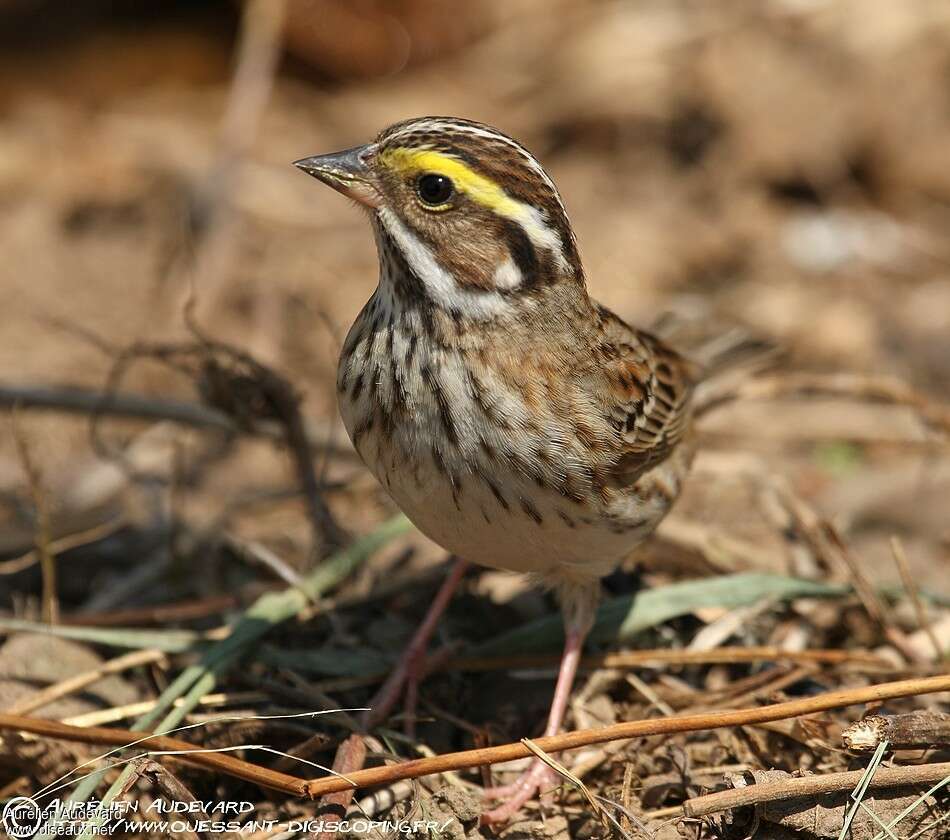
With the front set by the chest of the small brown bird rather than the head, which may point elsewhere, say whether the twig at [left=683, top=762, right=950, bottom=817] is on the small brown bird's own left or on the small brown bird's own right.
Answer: on the small brown bird's own left

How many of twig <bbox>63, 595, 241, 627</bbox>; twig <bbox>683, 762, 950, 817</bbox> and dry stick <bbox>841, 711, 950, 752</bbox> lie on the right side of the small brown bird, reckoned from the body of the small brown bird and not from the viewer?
1

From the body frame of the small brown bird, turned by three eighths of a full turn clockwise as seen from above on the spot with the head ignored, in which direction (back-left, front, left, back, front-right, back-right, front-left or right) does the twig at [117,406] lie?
front-left

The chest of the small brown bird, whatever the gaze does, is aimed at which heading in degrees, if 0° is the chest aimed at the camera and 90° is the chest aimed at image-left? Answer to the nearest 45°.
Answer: approximately 45°

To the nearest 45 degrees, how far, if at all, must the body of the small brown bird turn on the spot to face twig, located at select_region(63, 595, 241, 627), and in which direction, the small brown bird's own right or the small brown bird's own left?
approximately 90° to the small brown bird's own right

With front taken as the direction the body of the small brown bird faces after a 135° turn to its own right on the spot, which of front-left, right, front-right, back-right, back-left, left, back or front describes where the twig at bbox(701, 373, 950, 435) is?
front-right

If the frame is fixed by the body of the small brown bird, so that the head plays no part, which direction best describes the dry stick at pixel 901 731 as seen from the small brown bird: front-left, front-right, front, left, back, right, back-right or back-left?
back-left

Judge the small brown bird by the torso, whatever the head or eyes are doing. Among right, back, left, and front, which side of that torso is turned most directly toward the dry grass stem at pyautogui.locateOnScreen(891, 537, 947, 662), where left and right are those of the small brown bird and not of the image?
back
